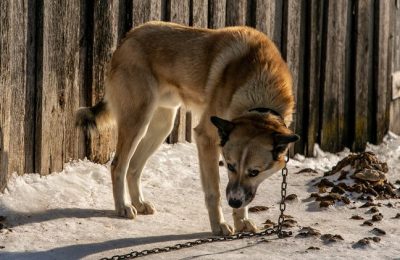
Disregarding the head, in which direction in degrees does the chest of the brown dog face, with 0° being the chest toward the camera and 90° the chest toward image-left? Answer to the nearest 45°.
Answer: approximately 315°
